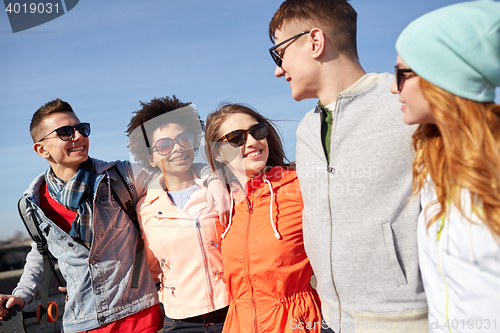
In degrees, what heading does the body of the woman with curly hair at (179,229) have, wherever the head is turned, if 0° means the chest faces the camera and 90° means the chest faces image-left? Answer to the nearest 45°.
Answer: approximately 0°

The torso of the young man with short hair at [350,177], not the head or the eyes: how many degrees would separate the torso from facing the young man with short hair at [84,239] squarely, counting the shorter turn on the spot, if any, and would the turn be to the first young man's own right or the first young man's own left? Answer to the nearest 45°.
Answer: approximately 45° to the first young man's own right

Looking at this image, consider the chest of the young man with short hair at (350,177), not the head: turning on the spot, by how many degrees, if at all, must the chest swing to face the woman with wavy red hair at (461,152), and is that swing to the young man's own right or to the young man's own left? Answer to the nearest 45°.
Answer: approximately 90° to the young man's own left

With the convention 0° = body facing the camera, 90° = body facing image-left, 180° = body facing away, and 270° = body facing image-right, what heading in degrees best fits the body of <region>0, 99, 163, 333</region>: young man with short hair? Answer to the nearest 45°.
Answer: approximately 0°

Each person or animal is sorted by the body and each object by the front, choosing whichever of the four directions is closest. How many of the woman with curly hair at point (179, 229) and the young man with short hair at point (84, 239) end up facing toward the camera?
2

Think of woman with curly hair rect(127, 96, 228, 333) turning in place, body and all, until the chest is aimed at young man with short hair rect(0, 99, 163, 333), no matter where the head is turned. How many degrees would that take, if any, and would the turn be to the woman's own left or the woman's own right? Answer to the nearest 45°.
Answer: approximately 90° to the woman's own right

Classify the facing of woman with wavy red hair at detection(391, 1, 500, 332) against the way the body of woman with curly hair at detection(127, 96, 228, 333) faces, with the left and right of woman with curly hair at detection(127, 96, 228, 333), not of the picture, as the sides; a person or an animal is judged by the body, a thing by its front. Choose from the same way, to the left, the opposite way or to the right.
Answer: to the right

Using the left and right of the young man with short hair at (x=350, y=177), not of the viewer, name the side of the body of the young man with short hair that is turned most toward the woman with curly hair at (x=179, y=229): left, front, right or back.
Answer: right

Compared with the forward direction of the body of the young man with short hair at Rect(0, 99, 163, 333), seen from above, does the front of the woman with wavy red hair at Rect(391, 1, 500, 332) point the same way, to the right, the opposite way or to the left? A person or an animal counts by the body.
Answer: to the right
